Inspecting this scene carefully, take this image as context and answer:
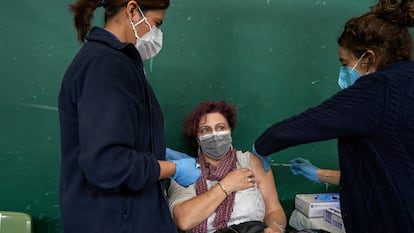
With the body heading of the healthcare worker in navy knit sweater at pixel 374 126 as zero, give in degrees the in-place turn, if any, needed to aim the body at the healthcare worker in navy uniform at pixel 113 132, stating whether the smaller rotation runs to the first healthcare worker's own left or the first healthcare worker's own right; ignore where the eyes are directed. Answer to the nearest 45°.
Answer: approximately 45° to the first healthcare worker's own left

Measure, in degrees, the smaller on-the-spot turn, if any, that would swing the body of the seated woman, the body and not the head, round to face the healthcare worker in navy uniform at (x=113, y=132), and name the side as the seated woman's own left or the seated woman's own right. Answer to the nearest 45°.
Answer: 0° — they already face them

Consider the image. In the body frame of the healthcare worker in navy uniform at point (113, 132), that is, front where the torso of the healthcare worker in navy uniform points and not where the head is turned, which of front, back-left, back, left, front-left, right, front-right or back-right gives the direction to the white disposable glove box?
front-left

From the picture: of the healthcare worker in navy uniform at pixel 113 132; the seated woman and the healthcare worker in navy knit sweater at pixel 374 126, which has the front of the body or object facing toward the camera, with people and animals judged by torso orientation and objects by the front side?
the seated woman

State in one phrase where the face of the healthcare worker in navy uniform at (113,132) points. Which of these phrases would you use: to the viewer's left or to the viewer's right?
to the viewer's right

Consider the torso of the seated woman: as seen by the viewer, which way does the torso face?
toward the camera

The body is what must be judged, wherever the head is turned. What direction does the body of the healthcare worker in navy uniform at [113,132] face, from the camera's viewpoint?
to the viewer's right

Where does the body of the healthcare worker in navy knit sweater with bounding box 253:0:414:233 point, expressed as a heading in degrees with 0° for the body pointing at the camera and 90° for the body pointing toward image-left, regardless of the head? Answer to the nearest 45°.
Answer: approximately 90°

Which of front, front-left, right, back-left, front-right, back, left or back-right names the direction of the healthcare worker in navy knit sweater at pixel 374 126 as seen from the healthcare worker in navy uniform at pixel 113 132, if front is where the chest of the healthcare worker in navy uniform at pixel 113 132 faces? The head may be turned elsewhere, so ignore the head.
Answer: front

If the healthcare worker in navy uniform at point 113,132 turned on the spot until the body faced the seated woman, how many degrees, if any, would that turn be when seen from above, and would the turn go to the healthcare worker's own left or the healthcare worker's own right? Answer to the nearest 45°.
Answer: approximately 45° to the healthcare worker's own left

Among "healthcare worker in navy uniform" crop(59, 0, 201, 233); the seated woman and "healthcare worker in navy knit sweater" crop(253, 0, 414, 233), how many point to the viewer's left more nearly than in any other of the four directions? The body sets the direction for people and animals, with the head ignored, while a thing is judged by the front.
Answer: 1

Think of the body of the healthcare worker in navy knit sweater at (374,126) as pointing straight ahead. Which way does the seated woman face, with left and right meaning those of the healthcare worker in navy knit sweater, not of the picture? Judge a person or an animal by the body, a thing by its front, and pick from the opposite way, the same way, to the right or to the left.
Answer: to the left

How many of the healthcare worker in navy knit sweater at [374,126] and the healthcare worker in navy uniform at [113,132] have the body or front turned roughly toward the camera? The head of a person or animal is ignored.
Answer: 0
